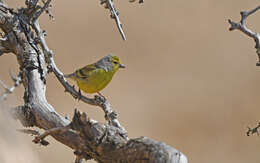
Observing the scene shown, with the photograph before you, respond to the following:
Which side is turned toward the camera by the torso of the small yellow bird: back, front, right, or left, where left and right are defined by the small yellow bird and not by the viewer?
right

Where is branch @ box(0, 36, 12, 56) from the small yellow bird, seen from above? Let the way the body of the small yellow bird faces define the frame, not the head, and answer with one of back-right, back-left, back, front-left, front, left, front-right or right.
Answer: back-right
